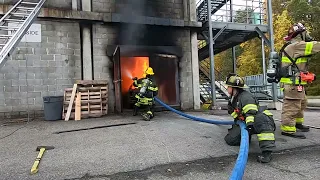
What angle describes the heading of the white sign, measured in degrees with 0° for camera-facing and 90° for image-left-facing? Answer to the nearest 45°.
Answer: approximately 0°

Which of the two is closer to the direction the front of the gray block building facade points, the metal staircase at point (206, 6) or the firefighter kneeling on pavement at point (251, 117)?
the firefighter kneeling on pavement

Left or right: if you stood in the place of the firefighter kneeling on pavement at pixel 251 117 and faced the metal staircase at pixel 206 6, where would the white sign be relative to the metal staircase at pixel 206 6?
left

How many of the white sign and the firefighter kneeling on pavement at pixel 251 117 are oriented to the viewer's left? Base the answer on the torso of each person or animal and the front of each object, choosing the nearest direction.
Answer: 1

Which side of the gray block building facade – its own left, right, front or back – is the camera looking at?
front

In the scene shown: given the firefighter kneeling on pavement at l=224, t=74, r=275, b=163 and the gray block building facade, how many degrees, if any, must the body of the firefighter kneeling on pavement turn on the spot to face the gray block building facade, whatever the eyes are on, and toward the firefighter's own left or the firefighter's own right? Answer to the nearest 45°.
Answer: approximately 45° to the firefighter's own right

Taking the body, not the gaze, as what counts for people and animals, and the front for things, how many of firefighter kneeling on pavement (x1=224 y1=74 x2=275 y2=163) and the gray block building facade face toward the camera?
1

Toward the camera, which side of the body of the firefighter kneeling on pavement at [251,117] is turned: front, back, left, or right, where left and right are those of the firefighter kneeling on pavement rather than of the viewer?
left

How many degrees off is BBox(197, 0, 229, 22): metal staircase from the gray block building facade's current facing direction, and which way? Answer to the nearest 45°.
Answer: approximately 135° to its left

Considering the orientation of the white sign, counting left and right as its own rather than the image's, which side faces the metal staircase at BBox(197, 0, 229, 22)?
left
